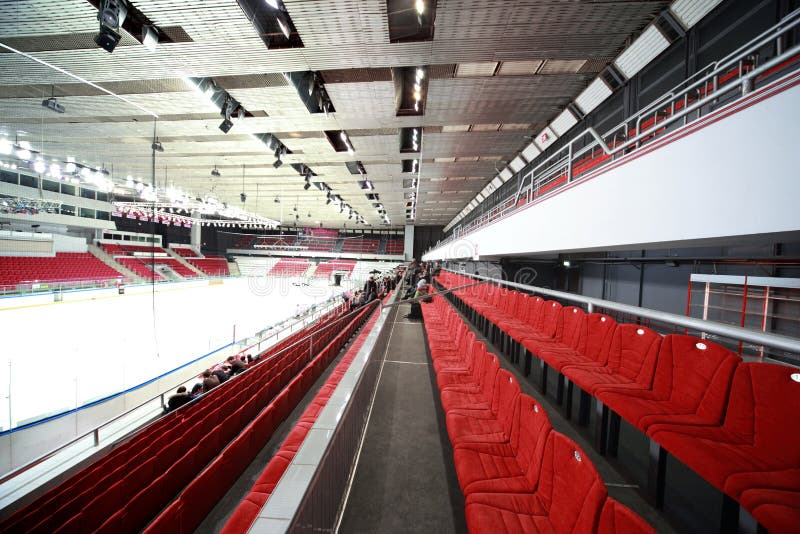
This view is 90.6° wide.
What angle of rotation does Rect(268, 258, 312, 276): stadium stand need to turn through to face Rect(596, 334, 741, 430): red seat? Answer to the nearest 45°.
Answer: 0° — it already faces it

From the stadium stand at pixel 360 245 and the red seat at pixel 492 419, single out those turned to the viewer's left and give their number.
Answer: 1

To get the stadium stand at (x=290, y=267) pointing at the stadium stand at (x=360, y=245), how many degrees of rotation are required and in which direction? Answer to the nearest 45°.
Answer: approximately 90° to its left

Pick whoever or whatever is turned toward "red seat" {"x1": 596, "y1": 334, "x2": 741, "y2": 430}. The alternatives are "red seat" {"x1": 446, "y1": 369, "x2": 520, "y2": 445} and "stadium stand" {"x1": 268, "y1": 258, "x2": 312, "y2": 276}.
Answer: the stadium stand

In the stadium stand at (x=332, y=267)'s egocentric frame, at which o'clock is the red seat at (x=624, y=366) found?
The red seat is roughly at 12 o'clock from the stadium stand.

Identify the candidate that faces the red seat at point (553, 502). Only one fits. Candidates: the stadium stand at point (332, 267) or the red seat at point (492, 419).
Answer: the stadium stand

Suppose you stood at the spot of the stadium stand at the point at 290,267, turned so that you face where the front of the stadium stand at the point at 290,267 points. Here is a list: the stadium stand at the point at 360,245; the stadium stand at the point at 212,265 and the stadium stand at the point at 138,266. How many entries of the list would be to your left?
1

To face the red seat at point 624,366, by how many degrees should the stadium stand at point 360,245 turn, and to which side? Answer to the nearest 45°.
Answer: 0° — it already faces it

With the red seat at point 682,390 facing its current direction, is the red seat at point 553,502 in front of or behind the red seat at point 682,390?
in front

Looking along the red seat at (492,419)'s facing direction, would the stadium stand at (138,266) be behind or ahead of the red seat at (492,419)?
ahead

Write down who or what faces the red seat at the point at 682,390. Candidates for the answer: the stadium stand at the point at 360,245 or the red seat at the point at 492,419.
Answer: the stadium stand
